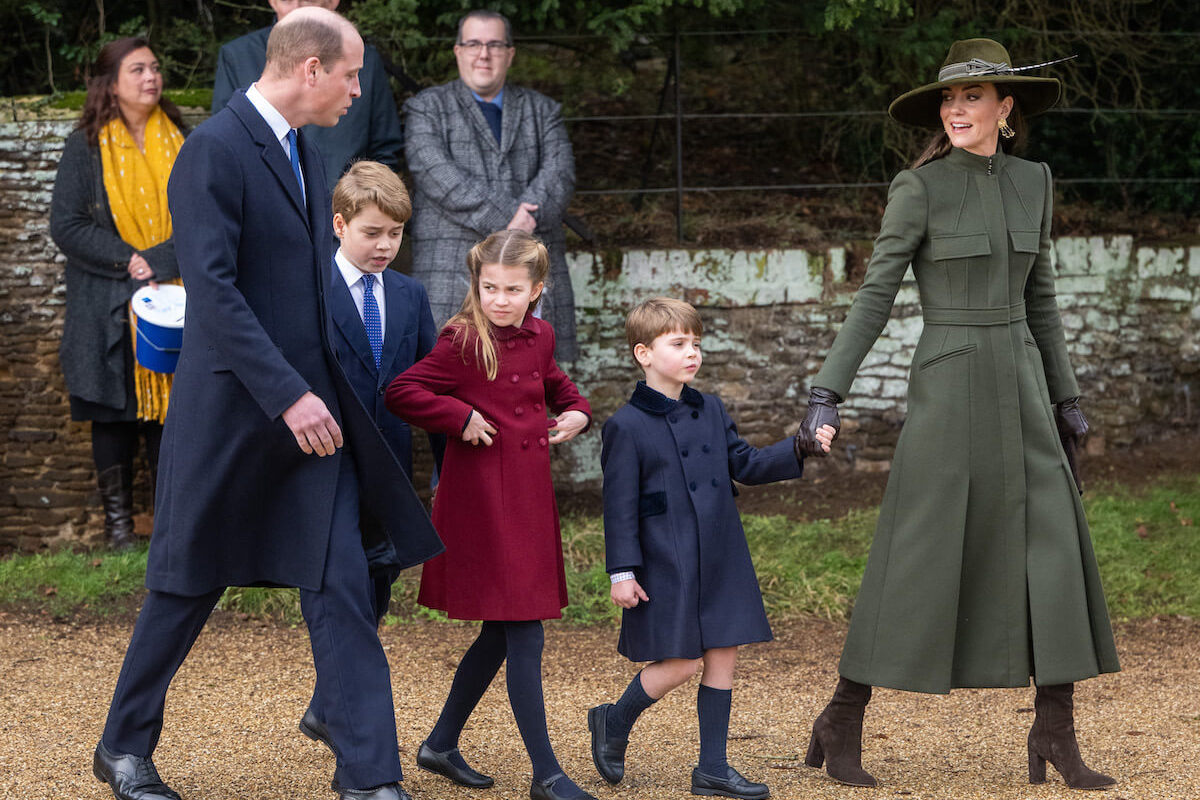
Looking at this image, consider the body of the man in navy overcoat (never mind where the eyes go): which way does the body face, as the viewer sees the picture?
to the viewer's right

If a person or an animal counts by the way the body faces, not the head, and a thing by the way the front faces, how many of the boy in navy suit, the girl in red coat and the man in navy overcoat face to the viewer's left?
0

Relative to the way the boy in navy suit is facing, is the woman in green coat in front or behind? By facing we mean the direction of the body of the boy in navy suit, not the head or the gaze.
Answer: in front

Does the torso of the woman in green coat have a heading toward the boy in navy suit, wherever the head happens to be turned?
no

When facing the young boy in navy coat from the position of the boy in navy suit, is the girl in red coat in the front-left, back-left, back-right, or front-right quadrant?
front-right

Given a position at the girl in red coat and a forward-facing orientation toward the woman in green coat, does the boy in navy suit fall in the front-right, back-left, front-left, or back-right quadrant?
back-left

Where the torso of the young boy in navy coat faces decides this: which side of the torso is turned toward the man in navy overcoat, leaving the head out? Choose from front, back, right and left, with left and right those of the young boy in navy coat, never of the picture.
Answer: right

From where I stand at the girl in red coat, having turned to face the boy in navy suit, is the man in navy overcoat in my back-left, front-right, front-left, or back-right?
front-left

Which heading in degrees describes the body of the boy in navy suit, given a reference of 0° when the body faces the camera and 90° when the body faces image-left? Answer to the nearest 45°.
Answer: approximately 315°

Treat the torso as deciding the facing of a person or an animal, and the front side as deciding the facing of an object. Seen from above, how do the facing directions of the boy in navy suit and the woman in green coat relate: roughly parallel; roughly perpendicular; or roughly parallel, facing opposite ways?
roughly parallel

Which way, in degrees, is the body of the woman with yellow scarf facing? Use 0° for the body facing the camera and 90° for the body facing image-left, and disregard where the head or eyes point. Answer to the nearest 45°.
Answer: approximately 315°

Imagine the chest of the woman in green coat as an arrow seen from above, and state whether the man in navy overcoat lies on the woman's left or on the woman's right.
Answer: on the woman's right

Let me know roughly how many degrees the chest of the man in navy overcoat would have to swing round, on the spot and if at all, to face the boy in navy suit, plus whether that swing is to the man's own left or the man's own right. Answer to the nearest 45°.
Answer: approximately 45° to the man's own left

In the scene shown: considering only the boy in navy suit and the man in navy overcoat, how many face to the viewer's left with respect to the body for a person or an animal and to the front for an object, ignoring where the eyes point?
0

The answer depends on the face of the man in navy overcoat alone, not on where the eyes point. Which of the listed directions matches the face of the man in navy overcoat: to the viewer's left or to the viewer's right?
to the viewer's right
